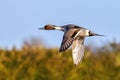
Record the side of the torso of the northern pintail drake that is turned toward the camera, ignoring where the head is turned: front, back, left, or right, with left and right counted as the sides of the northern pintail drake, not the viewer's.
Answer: left
